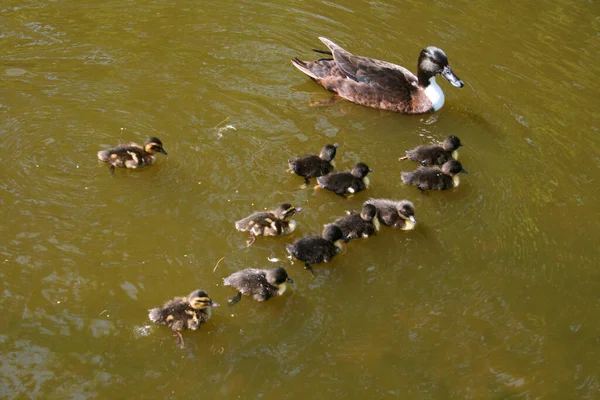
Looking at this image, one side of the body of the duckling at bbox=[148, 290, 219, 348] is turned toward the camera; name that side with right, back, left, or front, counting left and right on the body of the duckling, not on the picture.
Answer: right

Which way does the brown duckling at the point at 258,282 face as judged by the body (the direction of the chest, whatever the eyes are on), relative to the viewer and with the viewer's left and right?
facing to the right of the viewer

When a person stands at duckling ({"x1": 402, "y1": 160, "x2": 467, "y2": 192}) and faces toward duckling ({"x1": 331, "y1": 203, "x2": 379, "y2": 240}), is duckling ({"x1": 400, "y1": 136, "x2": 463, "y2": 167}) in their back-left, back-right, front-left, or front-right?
back-right

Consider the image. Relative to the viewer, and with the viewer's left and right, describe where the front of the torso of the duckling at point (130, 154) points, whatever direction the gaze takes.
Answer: facing to the right of the viewer

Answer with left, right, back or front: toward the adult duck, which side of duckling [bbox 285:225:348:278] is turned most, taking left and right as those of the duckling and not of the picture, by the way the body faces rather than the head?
left

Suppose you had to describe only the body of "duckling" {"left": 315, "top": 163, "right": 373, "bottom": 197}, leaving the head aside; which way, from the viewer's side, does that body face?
to the viewer's right

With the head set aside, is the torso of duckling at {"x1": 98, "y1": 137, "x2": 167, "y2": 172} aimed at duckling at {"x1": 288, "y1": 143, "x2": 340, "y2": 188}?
yes

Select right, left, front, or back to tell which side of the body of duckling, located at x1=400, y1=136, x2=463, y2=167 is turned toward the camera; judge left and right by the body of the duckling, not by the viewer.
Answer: right

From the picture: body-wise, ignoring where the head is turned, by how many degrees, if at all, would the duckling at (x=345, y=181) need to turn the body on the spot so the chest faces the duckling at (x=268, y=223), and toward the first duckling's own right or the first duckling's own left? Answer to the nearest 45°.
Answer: approximately 135° to the first duckling's own right

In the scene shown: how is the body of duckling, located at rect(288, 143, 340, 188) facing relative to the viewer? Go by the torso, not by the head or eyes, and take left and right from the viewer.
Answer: facing to the right of the viewer

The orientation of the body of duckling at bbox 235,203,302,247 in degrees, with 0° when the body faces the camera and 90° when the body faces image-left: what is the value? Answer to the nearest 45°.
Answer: approximately 270°

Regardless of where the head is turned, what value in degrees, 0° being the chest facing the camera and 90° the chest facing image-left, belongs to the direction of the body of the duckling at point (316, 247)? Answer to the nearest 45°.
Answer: approximately 270°
